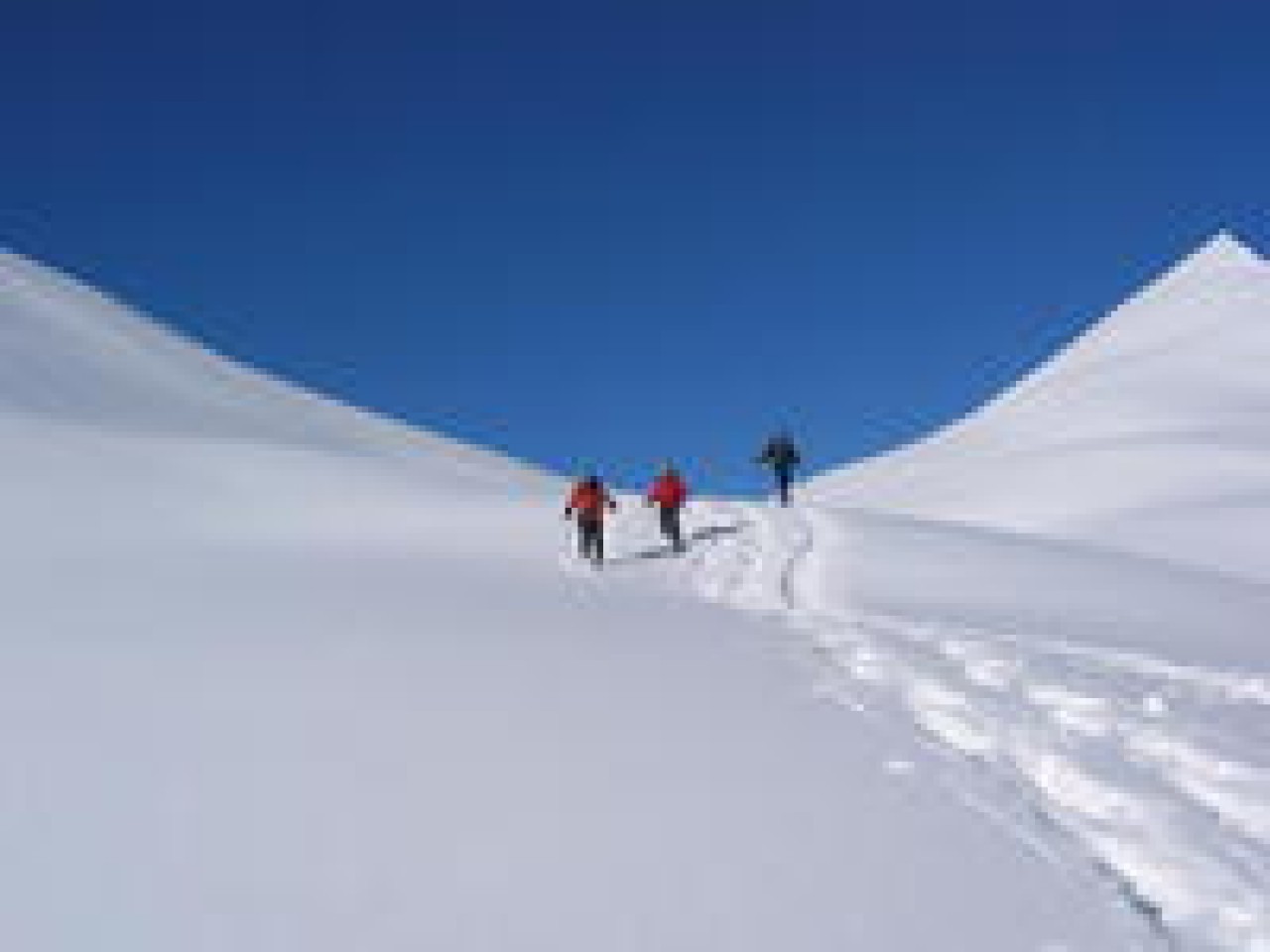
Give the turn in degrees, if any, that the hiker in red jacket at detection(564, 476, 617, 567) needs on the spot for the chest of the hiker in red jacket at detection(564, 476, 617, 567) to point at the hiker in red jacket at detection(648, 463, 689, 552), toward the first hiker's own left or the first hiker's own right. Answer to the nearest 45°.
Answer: approximately 45° to the first hiker's own right

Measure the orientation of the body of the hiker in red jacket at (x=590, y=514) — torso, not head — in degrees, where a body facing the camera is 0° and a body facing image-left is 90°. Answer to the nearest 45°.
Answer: approximately 180°
